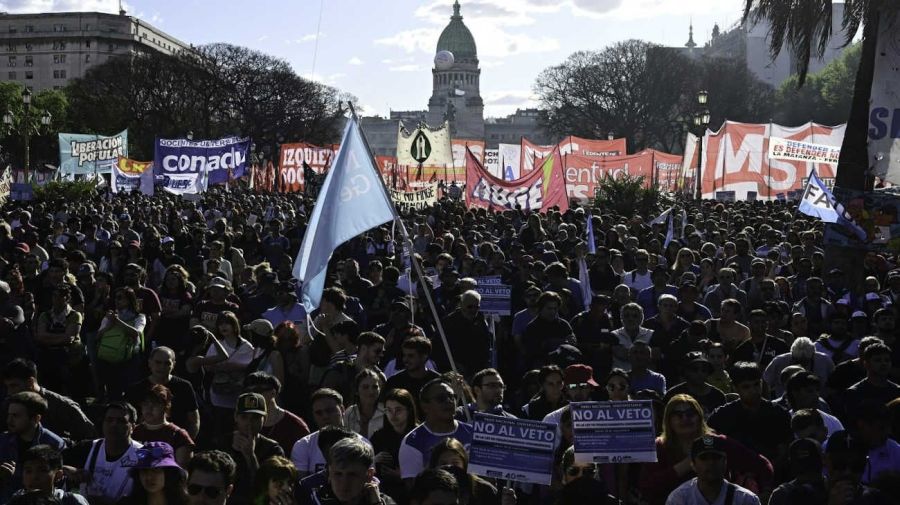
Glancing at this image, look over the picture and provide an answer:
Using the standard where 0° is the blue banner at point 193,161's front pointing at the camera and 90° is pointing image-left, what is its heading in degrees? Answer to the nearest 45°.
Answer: approximately 0°

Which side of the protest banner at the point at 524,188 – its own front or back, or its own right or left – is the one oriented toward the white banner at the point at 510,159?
back

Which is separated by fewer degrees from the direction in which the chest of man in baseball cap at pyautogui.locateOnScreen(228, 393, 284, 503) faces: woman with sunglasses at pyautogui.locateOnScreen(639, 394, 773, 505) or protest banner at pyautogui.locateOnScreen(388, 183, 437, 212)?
the woman with sunglasses

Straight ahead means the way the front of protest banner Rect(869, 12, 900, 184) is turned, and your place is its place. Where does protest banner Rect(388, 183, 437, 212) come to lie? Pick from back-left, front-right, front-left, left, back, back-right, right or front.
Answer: back-right

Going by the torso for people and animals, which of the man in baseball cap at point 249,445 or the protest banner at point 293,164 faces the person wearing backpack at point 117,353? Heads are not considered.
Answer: the protest banner

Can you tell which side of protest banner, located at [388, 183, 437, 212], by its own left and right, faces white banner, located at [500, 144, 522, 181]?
back
